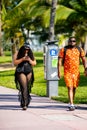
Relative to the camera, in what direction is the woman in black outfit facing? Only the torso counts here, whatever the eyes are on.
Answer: toward the camera
